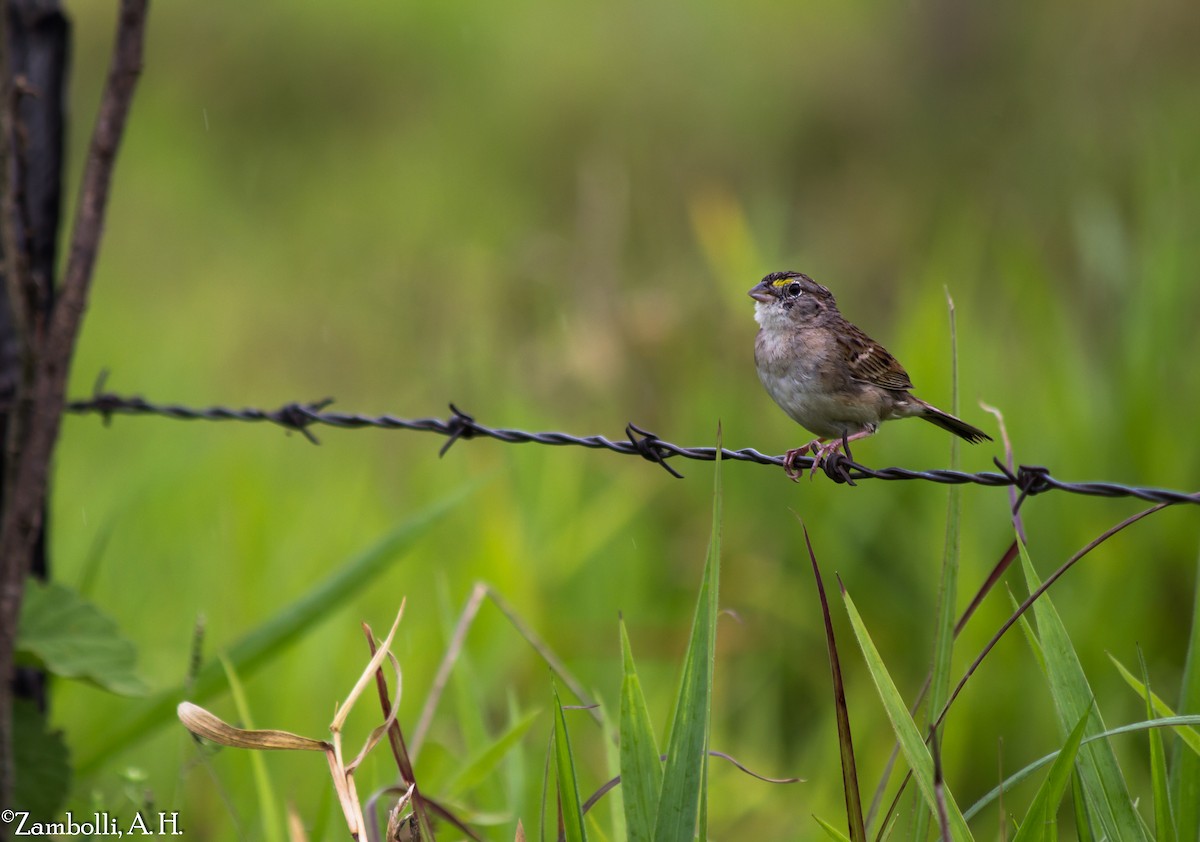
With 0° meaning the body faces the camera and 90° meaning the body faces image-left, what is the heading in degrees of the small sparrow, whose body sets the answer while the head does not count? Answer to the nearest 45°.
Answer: approximately 45°

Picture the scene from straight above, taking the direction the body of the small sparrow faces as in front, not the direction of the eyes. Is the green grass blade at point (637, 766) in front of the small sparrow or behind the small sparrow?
in front

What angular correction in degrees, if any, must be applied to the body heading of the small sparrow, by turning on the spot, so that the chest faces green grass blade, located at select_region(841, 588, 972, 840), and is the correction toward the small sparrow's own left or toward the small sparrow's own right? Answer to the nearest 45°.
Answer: approximately 45° to the small sparrow's own left

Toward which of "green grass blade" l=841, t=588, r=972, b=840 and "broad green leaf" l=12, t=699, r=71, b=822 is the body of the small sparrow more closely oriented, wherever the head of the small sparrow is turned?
the broad green leaf

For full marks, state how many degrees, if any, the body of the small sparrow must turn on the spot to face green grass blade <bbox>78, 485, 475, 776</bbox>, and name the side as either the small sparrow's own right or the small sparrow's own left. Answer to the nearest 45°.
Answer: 0° — it already faces it

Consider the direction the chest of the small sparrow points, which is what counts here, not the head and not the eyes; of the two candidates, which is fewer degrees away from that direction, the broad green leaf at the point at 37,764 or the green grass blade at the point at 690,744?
the broad green leaf

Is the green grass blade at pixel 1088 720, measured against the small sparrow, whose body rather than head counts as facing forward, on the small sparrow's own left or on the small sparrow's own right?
on the small sparrow's own left

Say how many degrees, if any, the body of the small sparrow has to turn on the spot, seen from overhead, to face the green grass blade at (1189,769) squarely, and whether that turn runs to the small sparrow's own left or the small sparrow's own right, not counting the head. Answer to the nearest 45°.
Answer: approximately 90° to the small sparrow's own left

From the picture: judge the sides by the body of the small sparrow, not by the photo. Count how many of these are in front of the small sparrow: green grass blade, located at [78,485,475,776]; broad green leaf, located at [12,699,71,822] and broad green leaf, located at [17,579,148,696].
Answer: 3

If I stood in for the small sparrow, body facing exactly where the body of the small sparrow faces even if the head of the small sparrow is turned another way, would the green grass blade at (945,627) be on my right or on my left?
on my left

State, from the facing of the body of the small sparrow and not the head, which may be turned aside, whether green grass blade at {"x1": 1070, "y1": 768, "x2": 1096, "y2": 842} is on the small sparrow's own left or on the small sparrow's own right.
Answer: on the small sparrow's own left

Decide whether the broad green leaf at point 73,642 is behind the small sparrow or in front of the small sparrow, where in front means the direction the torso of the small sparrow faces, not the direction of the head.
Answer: in front

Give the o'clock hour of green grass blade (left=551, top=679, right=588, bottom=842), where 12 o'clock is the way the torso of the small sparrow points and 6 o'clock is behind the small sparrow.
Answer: The green grass blade is roughly at 11 o'clock from the small sparrow.
